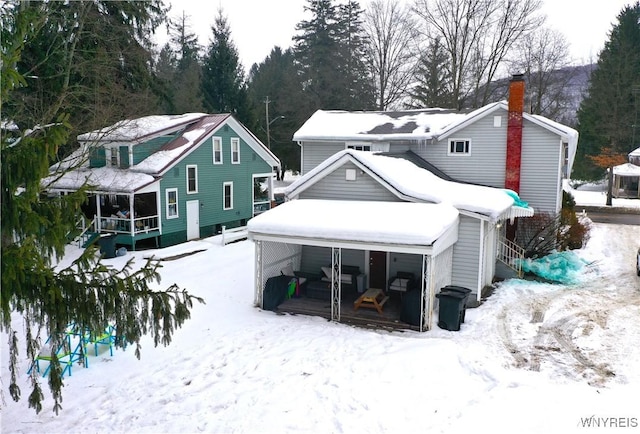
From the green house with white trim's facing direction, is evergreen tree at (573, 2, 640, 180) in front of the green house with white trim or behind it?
behind

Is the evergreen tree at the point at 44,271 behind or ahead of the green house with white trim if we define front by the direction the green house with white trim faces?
ahead

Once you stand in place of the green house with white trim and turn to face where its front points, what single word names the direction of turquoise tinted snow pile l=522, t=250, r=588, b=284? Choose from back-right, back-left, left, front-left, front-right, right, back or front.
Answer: left

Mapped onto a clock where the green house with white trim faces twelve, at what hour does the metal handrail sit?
The metal handrail is roughly at 9 o'clock from the green house with white trim.

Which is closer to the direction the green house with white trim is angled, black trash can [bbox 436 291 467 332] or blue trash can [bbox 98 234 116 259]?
the blue trash can

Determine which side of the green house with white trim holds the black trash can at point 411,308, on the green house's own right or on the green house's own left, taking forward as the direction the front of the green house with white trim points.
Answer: on the green house's own left

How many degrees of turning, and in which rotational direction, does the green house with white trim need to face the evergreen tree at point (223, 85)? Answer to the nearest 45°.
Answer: approximately 135° to its right

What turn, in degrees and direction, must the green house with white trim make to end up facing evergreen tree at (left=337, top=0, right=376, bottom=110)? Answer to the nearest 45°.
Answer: approximately 180°

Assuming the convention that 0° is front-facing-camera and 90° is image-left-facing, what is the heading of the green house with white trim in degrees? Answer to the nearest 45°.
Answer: approximately 45°

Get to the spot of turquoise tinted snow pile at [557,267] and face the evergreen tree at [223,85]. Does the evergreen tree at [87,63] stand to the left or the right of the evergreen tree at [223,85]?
left
